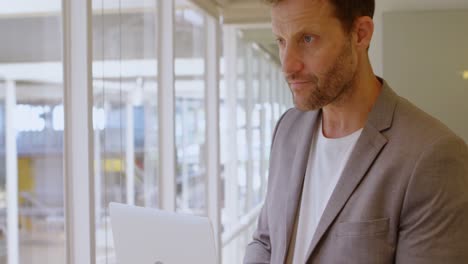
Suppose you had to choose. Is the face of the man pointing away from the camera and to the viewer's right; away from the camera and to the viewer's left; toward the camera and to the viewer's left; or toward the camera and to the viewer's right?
toward the camera and to the viewer's left

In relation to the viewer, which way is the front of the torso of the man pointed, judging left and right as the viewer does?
facing the viewer and to the left of the viewer
